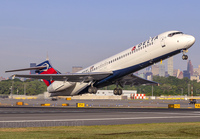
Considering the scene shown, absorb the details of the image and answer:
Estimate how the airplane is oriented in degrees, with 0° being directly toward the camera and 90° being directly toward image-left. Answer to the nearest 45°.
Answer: approximately 315°
